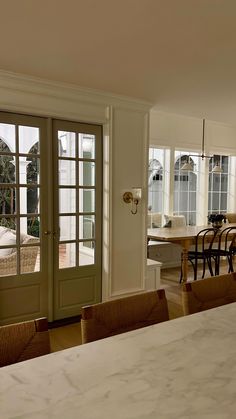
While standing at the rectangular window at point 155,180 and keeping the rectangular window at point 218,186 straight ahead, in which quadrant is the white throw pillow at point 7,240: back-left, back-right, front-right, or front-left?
back-right

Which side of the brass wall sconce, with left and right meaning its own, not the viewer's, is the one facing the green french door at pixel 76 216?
right

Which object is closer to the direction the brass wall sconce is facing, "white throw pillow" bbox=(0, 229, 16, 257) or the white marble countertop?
the white marble countertop

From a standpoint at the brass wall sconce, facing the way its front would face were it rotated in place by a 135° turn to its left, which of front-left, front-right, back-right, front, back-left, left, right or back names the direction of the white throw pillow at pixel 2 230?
back-left

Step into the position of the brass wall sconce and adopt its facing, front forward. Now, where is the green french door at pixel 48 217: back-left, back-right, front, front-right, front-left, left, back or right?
right

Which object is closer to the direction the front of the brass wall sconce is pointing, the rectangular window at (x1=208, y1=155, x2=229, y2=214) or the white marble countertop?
the white marble countertop

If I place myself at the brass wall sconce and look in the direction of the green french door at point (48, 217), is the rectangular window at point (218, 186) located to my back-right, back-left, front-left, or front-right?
back-right

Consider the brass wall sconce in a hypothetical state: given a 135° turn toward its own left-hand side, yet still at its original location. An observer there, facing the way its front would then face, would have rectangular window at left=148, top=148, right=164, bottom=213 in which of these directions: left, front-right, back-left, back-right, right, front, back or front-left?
front

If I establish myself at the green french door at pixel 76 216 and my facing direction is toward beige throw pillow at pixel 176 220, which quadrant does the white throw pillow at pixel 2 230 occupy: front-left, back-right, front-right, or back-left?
back-left

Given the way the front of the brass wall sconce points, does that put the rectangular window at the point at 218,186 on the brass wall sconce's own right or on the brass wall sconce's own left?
on the brass wall sconce's own left

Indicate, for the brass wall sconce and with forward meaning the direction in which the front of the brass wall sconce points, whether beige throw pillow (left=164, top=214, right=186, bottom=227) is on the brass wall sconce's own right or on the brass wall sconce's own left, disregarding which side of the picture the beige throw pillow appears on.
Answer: on the brass wall sconce's own left
